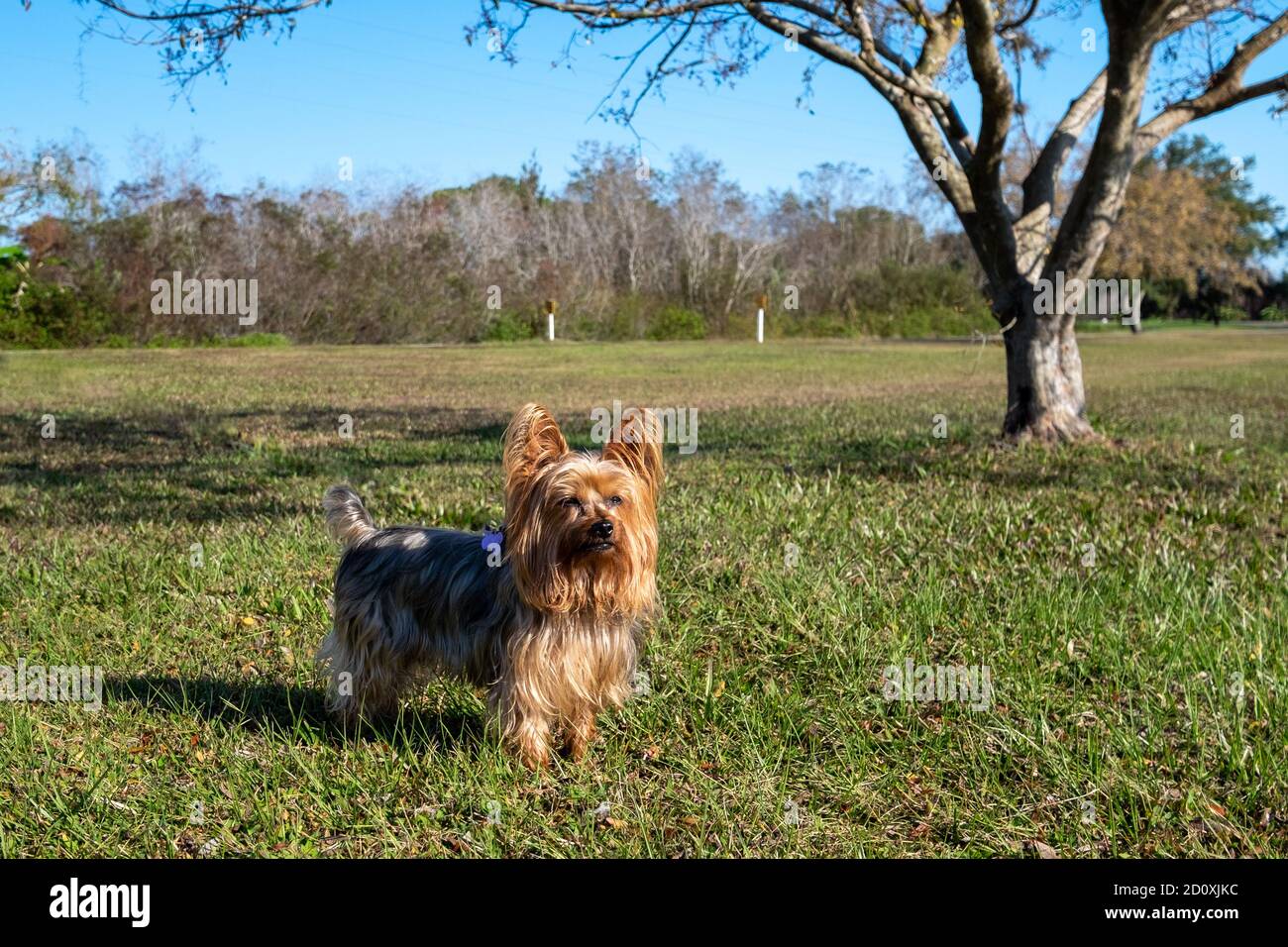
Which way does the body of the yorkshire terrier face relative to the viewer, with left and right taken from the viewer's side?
facing the viewer and to the right of the viewer
